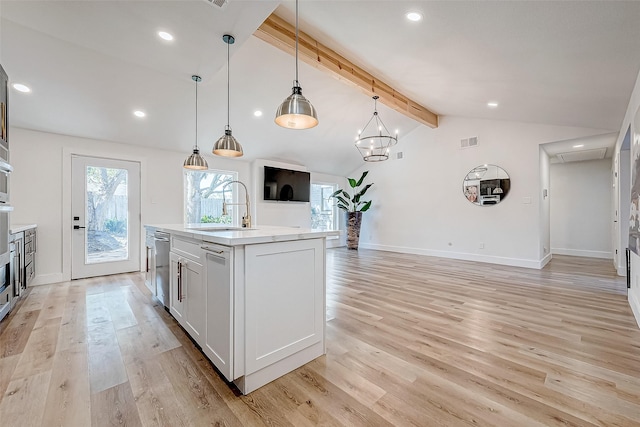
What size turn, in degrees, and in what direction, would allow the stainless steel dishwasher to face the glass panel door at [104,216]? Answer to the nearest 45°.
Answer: approximately 90° to its right

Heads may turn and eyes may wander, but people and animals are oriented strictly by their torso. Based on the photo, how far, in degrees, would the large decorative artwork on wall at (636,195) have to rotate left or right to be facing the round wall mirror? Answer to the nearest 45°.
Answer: approximately 45° to its right

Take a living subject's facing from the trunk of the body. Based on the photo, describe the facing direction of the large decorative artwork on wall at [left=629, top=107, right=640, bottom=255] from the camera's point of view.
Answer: facing to the left of the viewer

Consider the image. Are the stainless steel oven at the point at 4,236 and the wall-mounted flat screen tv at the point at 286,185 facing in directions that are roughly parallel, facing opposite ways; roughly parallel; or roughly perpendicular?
roughly perpendicular

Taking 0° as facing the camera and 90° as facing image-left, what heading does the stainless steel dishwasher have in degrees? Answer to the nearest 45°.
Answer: approximately 90°

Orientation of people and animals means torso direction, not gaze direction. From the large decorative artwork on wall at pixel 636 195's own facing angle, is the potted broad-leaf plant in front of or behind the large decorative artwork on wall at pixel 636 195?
in front

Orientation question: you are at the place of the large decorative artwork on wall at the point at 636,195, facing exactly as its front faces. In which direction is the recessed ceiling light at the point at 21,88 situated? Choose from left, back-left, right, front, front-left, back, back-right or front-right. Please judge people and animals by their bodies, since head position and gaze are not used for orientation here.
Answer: front-left

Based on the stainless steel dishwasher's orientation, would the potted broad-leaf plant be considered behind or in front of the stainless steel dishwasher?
behind

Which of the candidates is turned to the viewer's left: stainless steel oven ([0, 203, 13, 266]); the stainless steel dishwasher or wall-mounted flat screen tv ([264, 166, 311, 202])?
the stainless steel dishwasher

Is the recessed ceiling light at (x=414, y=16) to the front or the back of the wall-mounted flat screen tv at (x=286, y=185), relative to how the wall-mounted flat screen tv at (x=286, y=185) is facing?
to the front

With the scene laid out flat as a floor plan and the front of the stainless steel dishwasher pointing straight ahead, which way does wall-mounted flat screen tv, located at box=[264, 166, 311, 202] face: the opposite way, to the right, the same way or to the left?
to the left

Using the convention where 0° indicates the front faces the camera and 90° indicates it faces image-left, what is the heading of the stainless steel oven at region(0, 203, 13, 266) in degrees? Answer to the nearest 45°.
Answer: approximately 270°
